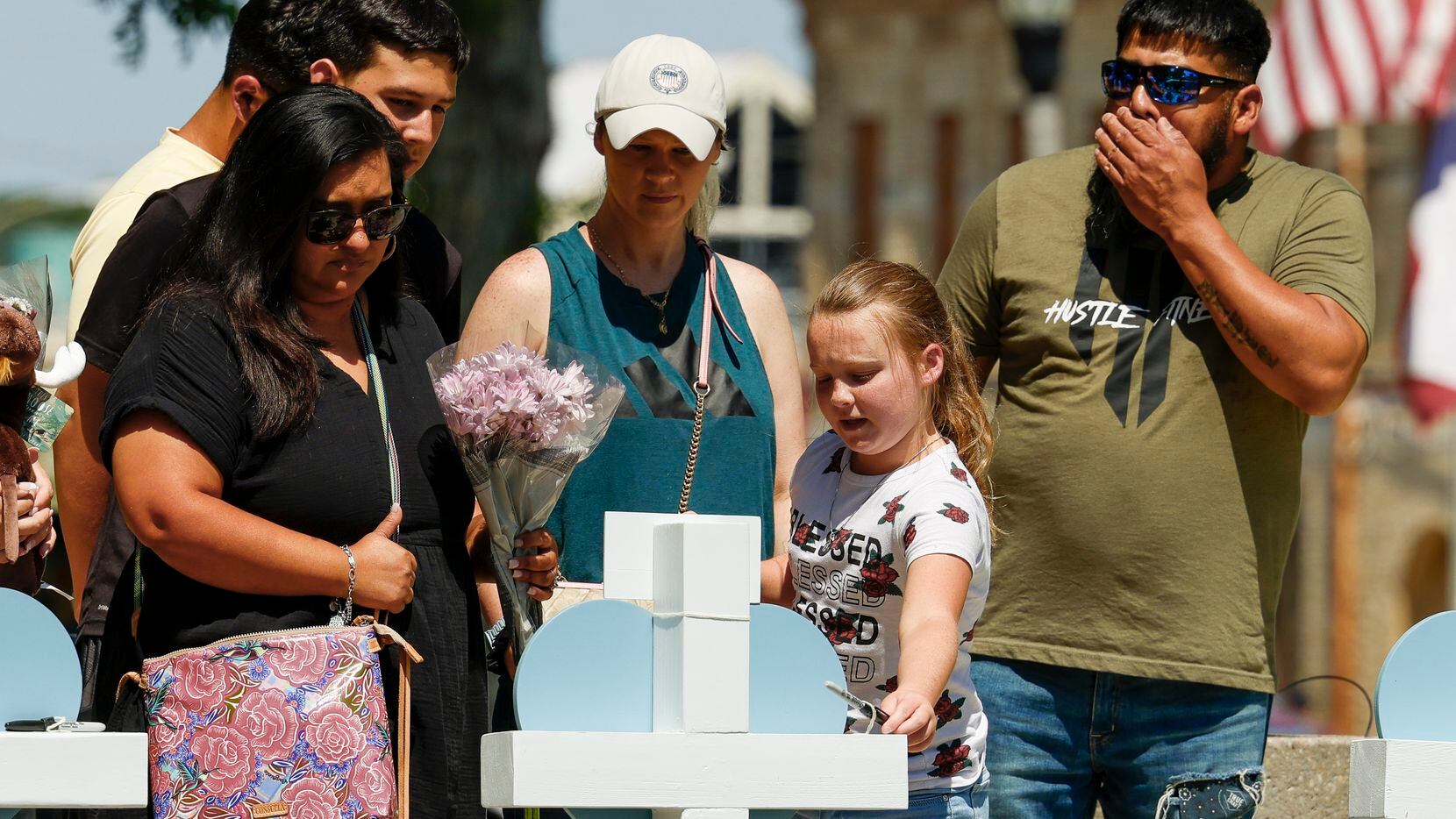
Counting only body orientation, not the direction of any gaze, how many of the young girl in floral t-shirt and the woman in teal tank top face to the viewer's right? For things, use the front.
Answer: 0

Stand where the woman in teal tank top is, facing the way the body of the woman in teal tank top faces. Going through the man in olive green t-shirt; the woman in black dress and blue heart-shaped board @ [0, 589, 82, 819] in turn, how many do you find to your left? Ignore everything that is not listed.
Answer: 1

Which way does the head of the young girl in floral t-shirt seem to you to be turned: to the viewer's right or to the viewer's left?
to the viewer's left

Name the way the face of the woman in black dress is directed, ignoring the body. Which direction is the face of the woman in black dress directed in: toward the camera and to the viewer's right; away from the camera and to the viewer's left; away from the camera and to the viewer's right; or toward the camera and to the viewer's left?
toward the camera and to the viewer's right

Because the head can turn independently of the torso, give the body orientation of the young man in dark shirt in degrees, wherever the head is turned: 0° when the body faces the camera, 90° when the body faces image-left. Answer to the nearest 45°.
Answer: approximately 315°

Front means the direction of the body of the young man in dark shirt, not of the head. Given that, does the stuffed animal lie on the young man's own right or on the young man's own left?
on the young man's own right

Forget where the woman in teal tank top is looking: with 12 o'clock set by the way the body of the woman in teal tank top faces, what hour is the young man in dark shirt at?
The young man in dark shirt is roughly at 4 o'clock from the woman in teal tank top.

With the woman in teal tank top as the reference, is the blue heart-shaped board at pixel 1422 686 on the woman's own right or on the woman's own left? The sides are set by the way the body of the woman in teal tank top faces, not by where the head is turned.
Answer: on the woman's own left

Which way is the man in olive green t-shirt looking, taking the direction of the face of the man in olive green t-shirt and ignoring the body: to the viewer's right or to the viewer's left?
to the viewer's left

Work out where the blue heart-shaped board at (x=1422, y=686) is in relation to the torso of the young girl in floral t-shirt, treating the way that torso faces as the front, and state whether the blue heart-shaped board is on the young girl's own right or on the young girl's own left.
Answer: on the young girl's own left

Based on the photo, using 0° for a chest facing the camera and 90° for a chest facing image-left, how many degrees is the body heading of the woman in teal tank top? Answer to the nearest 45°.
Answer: approximately 0°

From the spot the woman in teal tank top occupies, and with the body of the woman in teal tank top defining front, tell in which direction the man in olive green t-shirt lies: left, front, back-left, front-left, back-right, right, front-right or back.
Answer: left

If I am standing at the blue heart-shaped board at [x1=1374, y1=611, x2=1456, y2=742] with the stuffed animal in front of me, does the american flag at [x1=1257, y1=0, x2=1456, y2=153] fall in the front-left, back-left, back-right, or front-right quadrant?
back-right
